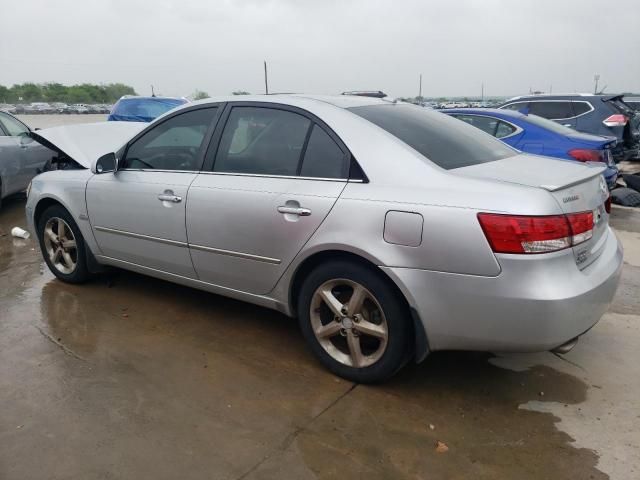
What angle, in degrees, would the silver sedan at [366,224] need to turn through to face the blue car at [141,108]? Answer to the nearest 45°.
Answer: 0° — it already faces it

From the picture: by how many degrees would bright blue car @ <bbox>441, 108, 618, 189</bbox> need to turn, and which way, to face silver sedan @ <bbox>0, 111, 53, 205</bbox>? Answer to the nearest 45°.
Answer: approximately 45° to its left

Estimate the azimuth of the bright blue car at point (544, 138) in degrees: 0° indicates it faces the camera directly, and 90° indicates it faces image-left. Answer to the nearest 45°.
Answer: approximately 135°

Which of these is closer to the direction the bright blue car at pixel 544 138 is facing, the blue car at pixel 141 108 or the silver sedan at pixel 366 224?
the blue car

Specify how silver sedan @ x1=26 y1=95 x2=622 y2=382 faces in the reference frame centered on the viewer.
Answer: facing away from the viewer and to the left of the viewer

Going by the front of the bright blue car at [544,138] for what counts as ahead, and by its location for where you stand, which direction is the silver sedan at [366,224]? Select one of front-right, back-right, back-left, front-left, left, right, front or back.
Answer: back-left
